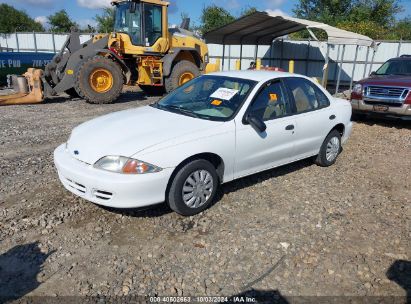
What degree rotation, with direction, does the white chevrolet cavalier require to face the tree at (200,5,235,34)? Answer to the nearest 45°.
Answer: approximately 135° to its right

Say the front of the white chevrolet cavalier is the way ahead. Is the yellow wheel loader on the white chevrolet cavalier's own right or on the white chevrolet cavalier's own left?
on the white chevrolet cavalier's own right

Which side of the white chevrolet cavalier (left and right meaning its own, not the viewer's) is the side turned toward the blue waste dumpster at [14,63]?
right

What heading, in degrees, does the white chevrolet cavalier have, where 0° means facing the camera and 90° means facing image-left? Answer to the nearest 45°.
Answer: approximately 45°
